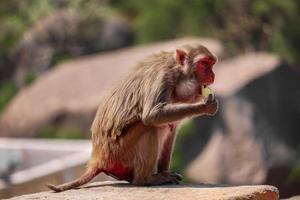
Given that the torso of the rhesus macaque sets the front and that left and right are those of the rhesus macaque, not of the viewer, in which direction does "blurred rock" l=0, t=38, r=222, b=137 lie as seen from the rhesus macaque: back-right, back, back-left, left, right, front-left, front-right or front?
left

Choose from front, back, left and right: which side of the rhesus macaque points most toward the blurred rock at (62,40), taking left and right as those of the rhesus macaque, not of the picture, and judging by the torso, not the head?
left

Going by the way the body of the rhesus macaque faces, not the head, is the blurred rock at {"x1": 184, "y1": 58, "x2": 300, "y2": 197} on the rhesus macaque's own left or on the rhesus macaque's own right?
on the rhesus macaque's own left

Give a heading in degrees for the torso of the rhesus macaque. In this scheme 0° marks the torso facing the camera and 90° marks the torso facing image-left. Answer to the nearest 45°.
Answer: approximately 270°
